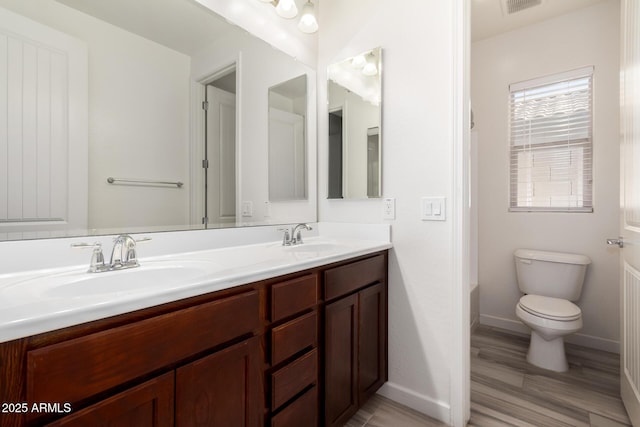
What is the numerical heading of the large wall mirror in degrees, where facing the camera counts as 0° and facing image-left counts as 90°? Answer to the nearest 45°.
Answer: approximately 315°

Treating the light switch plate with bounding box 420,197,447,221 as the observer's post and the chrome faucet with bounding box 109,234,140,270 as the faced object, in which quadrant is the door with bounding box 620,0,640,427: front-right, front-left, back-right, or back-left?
back-left

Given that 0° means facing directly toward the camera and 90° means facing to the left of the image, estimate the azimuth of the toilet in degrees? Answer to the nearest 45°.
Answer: approximately 0°

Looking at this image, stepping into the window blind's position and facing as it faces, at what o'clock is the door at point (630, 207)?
The door is roughly at 10 o'clock from the window blind.

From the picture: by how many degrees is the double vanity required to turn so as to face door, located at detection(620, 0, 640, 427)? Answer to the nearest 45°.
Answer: approximately 45° to its left
